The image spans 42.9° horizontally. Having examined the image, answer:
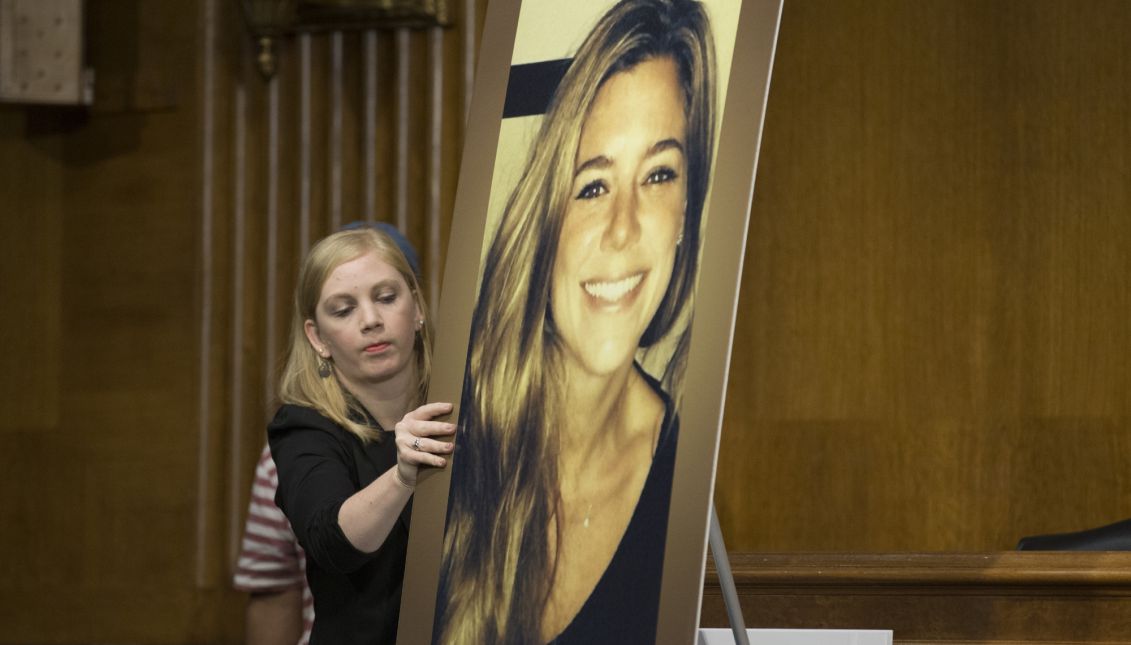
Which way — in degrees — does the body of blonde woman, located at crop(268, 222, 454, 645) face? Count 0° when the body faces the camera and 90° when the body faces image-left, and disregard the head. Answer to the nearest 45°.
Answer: approximately 315°

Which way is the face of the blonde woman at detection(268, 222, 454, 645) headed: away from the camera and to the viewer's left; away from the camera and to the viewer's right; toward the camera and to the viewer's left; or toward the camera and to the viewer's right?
toward the camera and to the viewer's right
